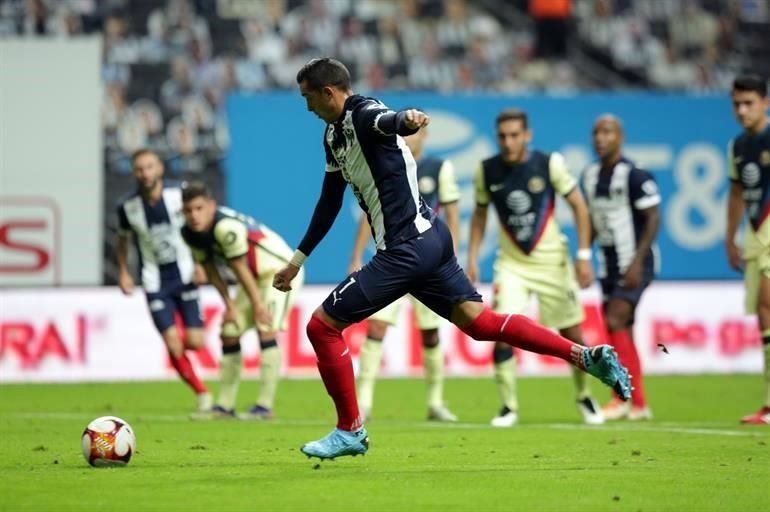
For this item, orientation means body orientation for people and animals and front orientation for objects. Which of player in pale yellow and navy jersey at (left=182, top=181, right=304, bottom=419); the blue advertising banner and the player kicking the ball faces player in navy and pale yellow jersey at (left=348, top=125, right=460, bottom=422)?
the blue advertising banner

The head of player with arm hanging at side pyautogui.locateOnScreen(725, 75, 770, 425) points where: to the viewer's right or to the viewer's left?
to the viewer's left

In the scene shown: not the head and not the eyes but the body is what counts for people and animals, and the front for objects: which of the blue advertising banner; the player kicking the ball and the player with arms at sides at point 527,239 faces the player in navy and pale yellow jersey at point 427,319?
the blue advertising banner

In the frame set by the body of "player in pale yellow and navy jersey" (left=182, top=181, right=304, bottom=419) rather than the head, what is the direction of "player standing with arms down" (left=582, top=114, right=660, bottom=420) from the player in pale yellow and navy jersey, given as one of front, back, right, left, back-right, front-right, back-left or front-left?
back-left

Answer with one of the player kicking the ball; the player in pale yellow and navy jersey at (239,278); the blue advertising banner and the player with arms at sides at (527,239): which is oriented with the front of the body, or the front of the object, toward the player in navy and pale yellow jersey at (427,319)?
the blue advertising banner

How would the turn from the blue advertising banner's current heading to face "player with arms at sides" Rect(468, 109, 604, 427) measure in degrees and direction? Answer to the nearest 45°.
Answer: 0° — it already faces them

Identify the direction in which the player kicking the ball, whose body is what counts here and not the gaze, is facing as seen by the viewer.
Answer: to the viewer's left
